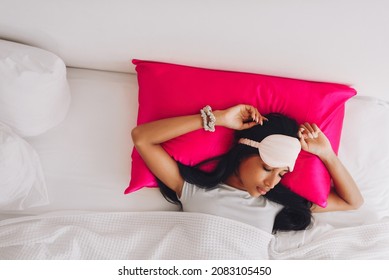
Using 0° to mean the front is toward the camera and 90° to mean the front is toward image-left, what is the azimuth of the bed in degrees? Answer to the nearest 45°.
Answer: approximately 0°
